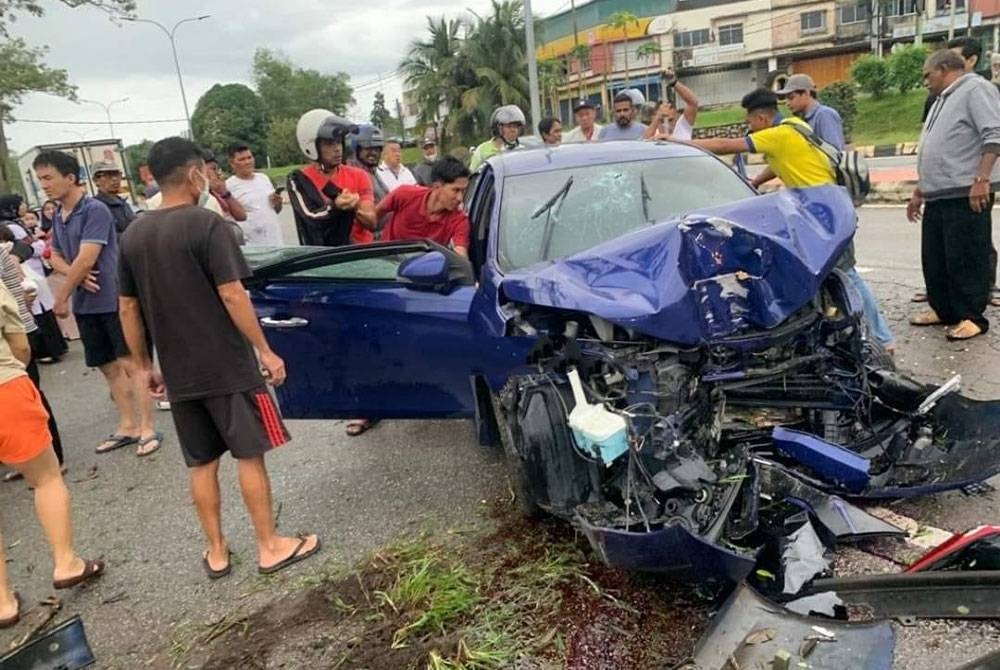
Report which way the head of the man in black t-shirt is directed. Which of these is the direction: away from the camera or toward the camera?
away from the camera

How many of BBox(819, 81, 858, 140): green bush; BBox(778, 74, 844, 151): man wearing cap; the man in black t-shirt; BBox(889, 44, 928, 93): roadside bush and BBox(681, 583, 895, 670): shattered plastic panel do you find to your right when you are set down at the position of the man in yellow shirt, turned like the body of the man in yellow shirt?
3

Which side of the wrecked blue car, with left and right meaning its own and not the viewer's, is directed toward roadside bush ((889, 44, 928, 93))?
left

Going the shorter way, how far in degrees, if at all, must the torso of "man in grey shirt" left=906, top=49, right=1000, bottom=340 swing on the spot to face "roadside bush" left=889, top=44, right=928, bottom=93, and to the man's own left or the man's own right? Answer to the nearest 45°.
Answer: approximately 135° to the man's own right

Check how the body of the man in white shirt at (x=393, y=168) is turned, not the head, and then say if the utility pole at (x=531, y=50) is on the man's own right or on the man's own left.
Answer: on the man's own left

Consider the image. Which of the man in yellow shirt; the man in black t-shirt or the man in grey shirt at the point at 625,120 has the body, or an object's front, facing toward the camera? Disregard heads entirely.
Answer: the man in grey shirt

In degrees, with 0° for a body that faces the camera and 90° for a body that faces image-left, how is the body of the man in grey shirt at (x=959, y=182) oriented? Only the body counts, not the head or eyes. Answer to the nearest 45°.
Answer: approximately 45°

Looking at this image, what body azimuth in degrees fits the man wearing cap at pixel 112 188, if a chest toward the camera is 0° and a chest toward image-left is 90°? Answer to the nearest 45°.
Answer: approximately 315°

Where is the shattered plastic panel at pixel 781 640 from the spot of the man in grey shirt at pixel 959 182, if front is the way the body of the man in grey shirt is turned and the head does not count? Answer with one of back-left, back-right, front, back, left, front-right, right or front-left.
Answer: front-left

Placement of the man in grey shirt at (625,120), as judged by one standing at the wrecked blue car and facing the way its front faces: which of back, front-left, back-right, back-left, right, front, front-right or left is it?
back-left

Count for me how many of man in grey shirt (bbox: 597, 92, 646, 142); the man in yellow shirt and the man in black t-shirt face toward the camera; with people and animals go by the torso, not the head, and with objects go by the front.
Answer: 1

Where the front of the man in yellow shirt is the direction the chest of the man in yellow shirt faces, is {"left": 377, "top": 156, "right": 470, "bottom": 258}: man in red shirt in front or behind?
in front

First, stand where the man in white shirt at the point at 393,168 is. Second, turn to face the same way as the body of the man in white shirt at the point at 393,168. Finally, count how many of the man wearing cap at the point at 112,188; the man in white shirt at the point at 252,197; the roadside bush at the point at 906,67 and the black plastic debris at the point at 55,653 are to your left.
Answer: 1

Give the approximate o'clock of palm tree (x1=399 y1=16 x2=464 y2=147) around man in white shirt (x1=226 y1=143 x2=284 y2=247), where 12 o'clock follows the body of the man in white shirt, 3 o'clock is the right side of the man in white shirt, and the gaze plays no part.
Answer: The palm tree is roughly at 8 o'clock from the man in white shirt.
